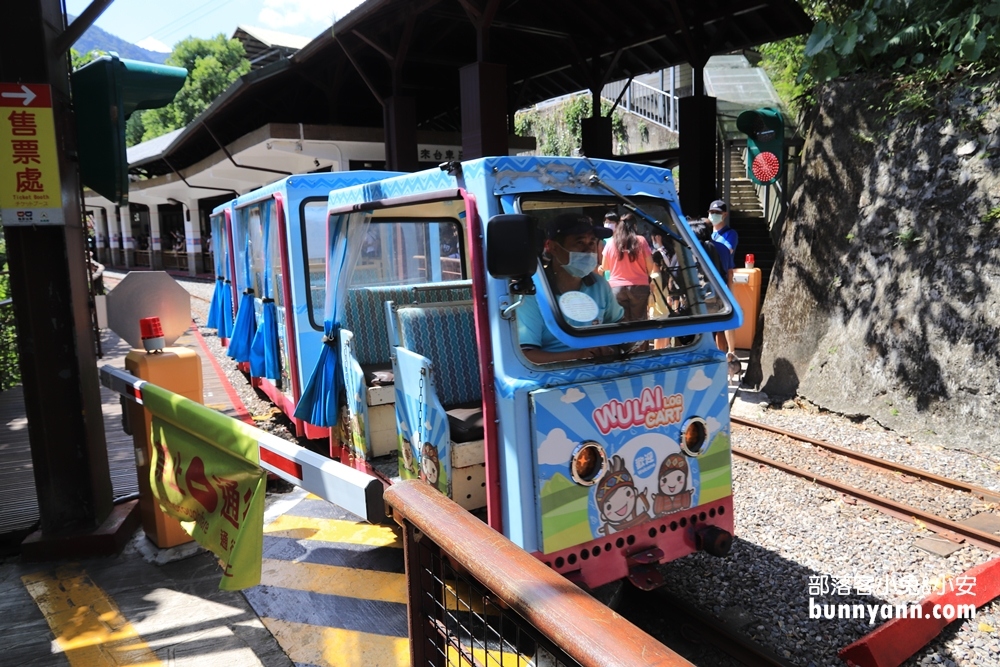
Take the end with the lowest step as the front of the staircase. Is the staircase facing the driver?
yes

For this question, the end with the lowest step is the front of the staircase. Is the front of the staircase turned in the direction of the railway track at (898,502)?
yes

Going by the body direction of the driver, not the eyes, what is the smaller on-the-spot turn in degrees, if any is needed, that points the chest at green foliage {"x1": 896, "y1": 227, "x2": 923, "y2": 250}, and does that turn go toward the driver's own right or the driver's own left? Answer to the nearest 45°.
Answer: approximately 90° to the driver's own left

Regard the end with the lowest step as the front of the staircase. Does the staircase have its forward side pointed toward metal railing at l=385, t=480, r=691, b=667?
yes

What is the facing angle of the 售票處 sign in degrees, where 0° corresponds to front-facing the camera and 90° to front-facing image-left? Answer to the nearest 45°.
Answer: approximately 0°

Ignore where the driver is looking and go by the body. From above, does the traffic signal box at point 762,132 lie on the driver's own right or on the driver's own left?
on the driver's own left

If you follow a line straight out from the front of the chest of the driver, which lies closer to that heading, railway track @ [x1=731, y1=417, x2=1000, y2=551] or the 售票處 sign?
the railway track

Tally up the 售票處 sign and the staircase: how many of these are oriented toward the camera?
2
